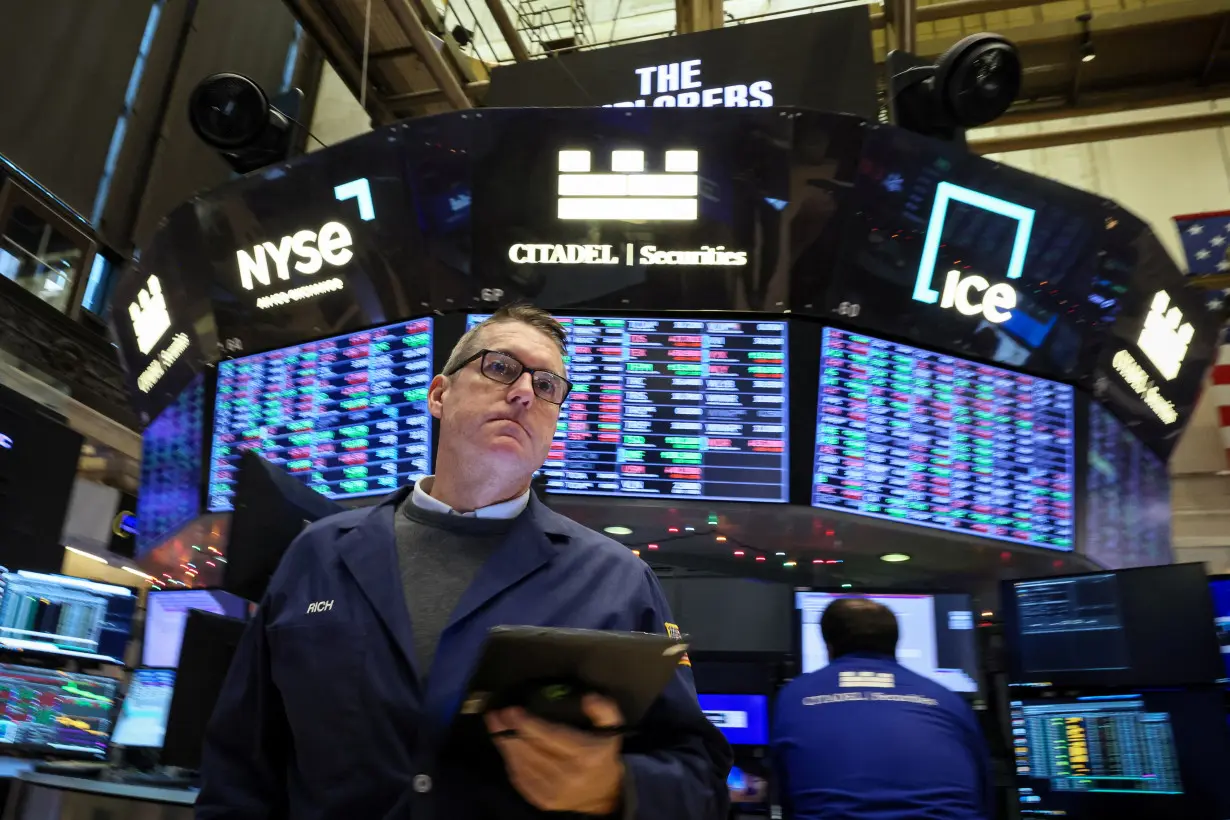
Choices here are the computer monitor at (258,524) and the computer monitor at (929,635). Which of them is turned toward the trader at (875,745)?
the computer monitor at (929,635)

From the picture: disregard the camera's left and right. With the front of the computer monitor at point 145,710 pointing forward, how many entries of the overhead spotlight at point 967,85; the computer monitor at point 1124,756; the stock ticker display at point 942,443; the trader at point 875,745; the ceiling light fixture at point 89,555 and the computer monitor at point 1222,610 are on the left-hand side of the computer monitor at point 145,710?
5

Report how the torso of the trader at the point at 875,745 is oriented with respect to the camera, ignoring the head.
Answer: away from the camera

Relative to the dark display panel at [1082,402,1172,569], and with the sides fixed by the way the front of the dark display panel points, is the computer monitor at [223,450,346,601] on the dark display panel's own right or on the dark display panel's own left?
on the dark display panel's own right

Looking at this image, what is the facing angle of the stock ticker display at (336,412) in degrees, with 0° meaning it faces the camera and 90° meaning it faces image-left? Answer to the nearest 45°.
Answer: approximately 45°
